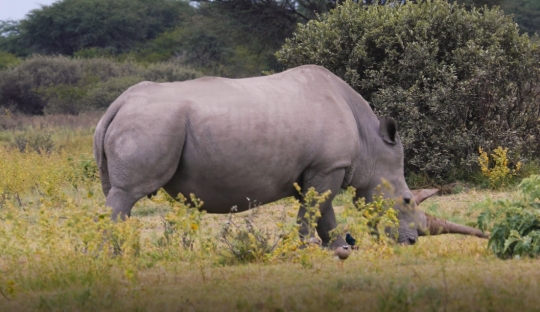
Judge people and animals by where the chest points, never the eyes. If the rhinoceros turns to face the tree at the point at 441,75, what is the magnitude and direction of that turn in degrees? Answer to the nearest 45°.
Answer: approximately 45° to its left

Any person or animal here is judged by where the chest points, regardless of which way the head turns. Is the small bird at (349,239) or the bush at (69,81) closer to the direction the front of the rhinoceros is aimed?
the small bird

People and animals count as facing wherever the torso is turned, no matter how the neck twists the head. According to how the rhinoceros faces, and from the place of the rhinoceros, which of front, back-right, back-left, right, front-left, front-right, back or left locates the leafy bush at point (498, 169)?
front-left

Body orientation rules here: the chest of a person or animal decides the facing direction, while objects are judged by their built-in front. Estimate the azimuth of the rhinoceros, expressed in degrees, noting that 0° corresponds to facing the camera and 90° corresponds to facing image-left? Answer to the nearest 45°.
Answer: approximately 270°

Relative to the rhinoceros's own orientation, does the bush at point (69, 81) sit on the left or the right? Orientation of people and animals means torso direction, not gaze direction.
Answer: on its left

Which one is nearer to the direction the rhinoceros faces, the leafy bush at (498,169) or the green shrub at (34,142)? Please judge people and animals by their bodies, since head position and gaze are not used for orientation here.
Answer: the leafy bush

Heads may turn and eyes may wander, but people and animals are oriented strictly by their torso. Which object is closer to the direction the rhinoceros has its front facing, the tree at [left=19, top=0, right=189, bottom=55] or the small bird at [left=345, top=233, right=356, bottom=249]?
the small bird
